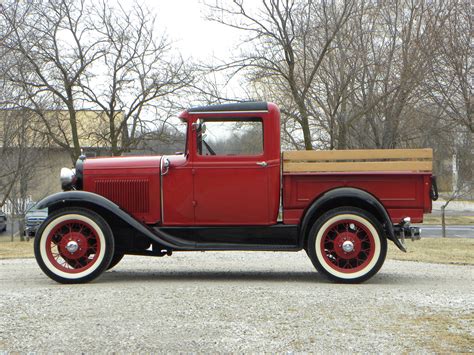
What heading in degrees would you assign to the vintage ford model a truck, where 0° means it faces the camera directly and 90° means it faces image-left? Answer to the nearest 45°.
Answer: approximately 90°

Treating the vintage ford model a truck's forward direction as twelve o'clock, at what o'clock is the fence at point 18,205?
The fence is roughly at 2 o'clock from the vintage ford model a truck.
